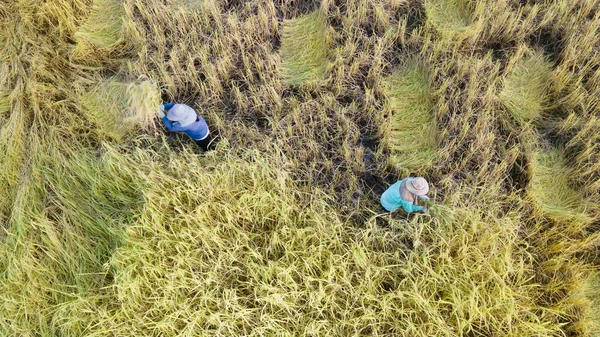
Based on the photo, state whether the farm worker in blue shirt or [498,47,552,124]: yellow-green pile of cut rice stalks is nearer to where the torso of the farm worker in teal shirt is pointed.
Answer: the yellow-green pile of cut rice stalks

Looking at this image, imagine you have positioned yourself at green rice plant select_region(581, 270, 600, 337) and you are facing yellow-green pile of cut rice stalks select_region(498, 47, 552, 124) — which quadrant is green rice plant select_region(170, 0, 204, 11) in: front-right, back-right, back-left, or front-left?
front-left

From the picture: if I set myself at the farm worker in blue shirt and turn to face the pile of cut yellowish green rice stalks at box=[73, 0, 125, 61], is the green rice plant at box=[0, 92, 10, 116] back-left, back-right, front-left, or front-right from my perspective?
front-left

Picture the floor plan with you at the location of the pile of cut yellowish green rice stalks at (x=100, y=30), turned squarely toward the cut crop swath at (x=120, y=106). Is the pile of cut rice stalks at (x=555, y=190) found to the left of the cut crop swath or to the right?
left

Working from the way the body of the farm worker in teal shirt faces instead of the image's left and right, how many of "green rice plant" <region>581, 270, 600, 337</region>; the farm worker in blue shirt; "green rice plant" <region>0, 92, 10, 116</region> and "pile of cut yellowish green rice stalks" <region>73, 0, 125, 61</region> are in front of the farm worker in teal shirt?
1

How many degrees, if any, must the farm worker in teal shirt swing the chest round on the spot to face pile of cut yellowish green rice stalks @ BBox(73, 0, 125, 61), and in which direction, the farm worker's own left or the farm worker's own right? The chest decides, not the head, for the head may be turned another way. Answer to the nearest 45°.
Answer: approximately 180°

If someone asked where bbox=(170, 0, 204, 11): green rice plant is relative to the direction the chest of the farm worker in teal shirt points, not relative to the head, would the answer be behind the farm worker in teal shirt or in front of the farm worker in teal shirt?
behind

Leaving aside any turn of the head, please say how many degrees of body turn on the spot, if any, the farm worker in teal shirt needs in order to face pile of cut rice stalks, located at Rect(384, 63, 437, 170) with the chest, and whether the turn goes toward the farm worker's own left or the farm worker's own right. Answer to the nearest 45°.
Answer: approximately 90° to the farm worker's own left

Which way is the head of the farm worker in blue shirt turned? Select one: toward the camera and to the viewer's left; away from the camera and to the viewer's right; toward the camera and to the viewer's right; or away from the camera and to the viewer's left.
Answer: away from the camera and to the viewer's left

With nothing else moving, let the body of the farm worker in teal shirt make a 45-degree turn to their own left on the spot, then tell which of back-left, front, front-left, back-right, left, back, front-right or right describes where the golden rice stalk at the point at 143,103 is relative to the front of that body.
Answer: back-left

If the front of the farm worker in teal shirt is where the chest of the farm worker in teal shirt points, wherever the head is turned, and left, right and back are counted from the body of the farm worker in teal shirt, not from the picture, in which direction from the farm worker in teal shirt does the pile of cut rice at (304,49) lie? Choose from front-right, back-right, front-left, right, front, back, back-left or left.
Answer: back-left

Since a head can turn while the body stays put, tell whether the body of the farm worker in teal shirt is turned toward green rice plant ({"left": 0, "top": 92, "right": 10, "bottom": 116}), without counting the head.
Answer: no

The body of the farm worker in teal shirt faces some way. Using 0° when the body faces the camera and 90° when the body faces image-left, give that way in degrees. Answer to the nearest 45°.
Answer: approximately 270°

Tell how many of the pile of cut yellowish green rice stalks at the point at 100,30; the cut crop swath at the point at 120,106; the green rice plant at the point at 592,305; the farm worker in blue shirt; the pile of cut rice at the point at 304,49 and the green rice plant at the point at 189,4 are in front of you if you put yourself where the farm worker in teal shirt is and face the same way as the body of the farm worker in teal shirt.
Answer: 1

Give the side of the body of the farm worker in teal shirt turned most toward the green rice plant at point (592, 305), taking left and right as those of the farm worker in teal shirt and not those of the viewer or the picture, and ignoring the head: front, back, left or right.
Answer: front

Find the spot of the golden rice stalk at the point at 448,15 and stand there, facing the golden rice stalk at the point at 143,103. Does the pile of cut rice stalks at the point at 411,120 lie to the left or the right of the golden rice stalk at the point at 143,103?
left

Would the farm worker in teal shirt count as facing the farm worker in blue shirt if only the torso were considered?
no

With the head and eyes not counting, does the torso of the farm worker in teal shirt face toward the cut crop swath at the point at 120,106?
no

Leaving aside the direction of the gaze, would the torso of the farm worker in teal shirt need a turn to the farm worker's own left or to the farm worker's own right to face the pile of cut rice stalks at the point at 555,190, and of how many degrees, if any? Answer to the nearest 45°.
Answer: approximately 45° to the farm worker's own left
